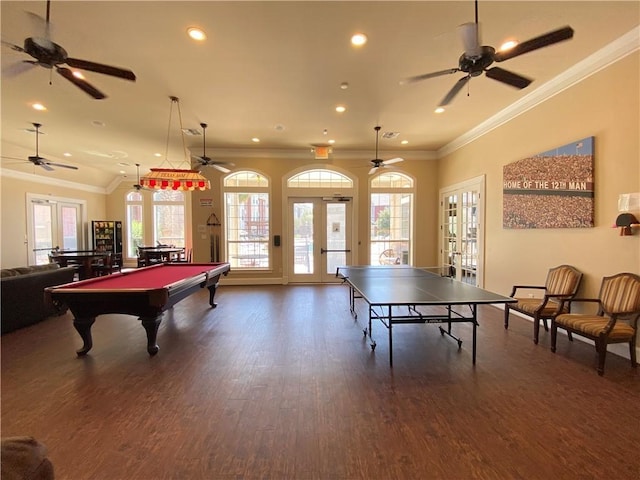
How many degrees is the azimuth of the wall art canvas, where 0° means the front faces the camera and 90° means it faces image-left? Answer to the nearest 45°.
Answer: approximately 45°

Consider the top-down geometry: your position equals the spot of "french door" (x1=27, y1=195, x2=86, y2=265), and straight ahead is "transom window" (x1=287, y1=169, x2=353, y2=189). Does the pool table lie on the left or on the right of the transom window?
right

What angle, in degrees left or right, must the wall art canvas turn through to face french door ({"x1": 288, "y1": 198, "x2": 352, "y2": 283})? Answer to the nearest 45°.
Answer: approximately 45° to its right

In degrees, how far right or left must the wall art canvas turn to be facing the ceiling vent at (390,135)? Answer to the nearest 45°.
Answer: approximately 45° to its right
